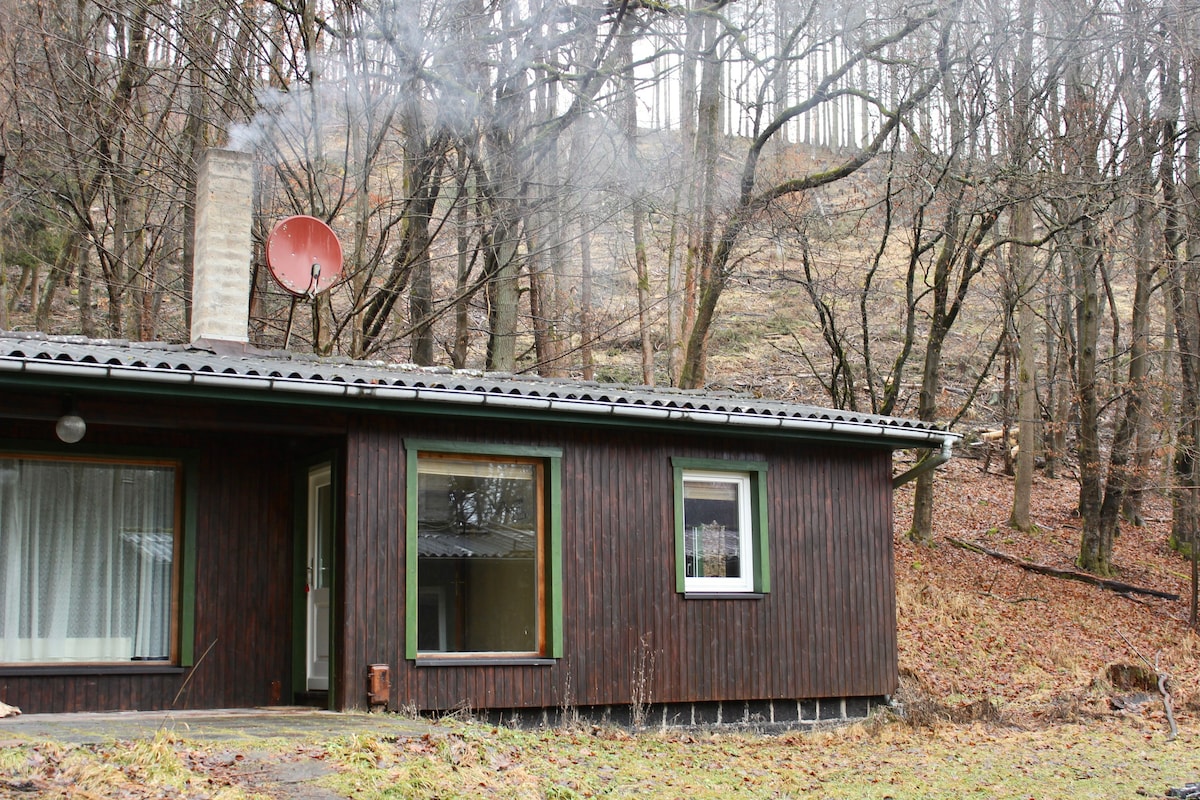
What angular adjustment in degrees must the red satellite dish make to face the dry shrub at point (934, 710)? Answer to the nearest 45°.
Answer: approximately 90° to its left

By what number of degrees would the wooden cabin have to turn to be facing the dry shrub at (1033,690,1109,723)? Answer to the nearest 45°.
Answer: approximately 90° to its left

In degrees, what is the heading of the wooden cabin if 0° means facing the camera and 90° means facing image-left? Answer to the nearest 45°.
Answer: approximately 0°

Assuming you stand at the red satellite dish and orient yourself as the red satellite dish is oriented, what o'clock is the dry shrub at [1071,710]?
The dry shrub is roughly at 9 o'clock from the red satellite dish.

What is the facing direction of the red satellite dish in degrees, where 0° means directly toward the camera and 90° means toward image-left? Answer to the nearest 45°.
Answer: approximately 0°

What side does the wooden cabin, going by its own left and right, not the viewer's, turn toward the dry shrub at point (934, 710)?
left
